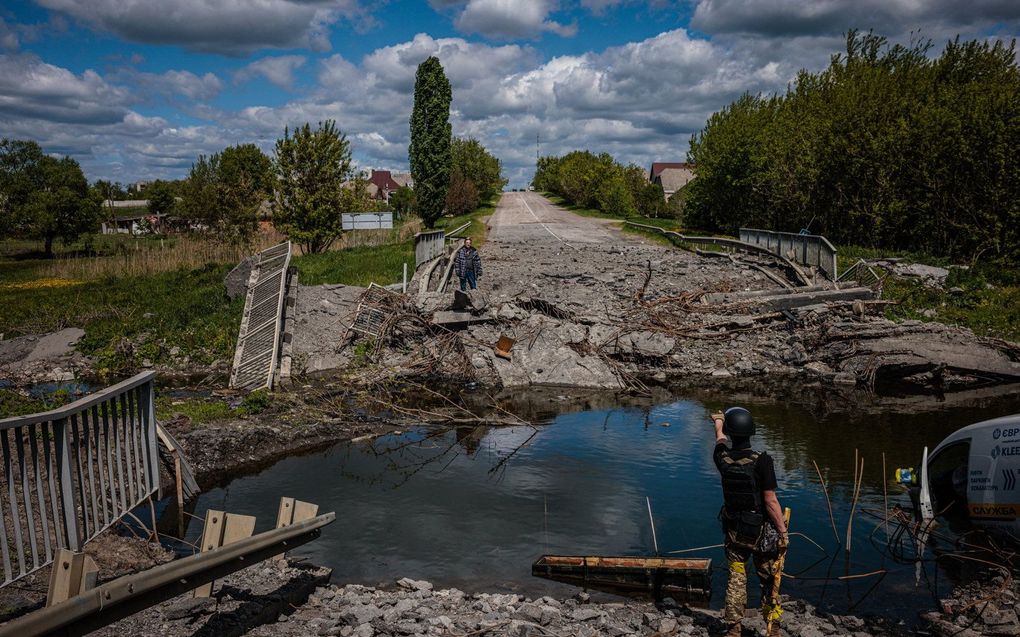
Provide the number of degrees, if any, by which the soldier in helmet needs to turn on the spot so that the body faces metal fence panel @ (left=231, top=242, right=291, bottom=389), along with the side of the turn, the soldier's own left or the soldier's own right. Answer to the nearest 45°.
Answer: approximately 45° to the soldier's own left

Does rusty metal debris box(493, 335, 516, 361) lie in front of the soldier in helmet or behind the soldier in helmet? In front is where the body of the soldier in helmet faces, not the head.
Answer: in front

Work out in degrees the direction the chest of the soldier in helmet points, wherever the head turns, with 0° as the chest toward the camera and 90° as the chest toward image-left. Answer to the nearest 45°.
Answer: approximately 180°

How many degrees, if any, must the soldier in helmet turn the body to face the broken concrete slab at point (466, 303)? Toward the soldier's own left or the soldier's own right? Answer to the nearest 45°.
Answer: approximately 45° to the soldier's own left

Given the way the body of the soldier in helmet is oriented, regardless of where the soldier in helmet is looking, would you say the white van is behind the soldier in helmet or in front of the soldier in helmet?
in front

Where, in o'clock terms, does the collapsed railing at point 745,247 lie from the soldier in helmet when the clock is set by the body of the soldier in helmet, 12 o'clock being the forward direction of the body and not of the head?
The collapsed railing is roughly at 12 o'clock from the soldier in helmet.

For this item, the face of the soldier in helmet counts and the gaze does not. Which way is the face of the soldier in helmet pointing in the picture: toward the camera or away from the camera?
away from the camera

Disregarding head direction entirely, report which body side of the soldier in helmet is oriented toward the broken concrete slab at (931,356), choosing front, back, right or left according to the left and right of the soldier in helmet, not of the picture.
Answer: front

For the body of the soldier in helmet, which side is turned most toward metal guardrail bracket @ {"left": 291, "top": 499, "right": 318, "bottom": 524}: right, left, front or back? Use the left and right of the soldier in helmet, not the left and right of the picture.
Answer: left

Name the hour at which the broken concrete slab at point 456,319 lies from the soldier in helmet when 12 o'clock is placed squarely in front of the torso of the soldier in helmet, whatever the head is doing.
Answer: The broken concrete slab is roughly at 11 o'clock from the soldier in helmet.

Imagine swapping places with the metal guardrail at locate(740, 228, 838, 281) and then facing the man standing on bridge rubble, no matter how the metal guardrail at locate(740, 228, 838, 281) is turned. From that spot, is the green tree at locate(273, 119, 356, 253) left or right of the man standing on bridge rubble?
right

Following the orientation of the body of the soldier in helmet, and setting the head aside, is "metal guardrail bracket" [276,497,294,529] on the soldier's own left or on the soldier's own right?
on the soldier's own left

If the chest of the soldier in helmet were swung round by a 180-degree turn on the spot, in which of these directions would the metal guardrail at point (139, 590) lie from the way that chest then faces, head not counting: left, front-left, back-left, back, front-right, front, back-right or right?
front-right

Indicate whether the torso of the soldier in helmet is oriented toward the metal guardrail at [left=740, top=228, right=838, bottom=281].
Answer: yes
